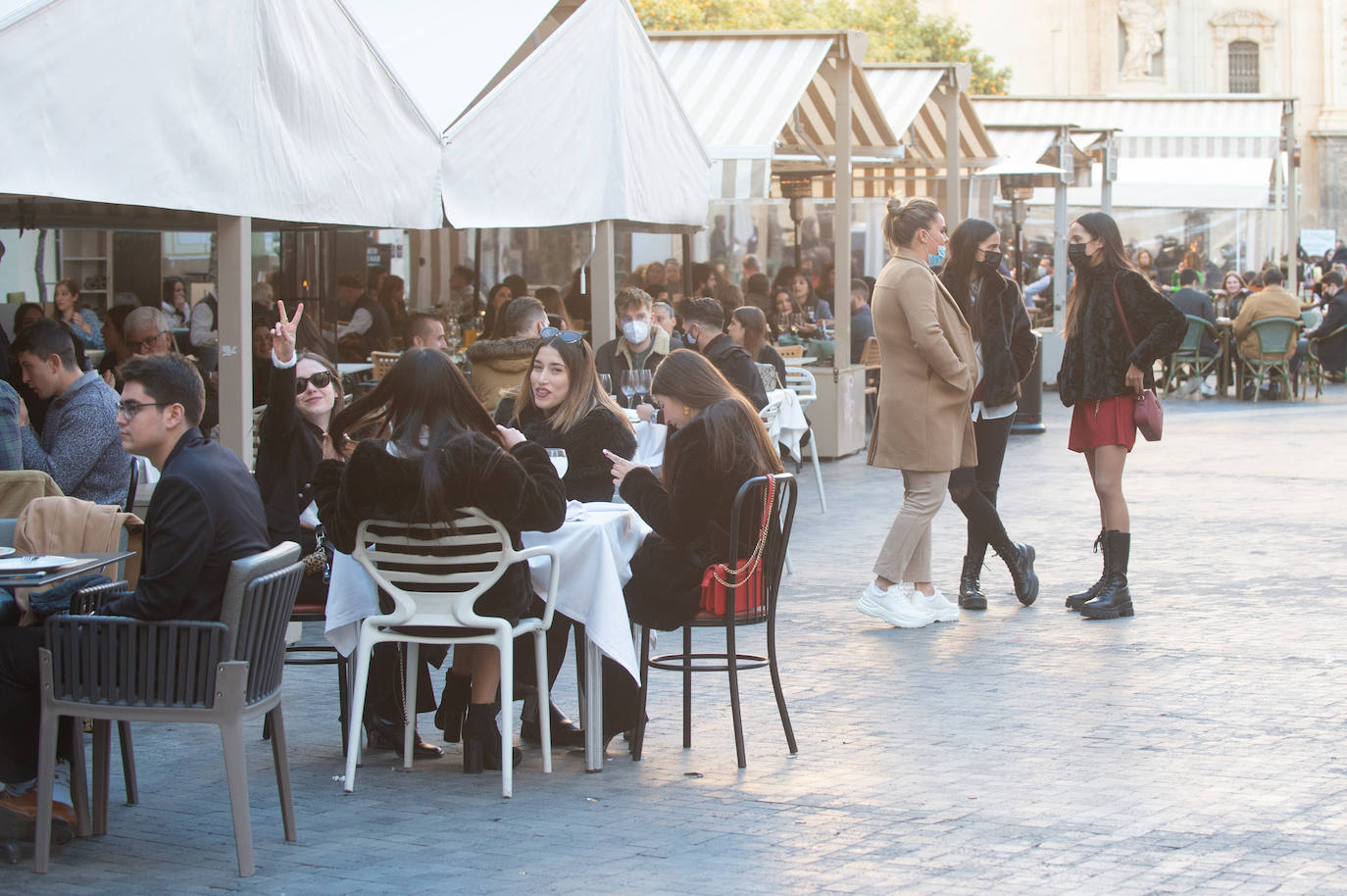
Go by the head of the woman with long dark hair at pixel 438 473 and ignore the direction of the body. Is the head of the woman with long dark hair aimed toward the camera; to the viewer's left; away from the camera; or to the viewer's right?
away from the camera

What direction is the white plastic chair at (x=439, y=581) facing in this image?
away from the camera

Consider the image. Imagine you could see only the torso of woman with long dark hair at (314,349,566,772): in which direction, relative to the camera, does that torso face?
away from the camera

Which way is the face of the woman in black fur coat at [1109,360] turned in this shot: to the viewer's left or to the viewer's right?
to the viewer's left

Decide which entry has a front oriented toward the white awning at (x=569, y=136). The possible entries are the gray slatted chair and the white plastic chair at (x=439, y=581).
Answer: the white plastic chair

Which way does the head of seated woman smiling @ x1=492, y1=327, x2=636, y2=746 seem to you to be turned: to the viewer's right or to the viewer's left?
to the viewer's left

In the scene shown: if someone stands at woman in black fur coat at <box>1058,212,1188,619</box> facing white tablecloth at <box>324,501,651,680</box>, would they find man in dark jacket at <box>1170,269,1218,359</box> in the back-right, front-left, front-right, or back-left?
back-right
